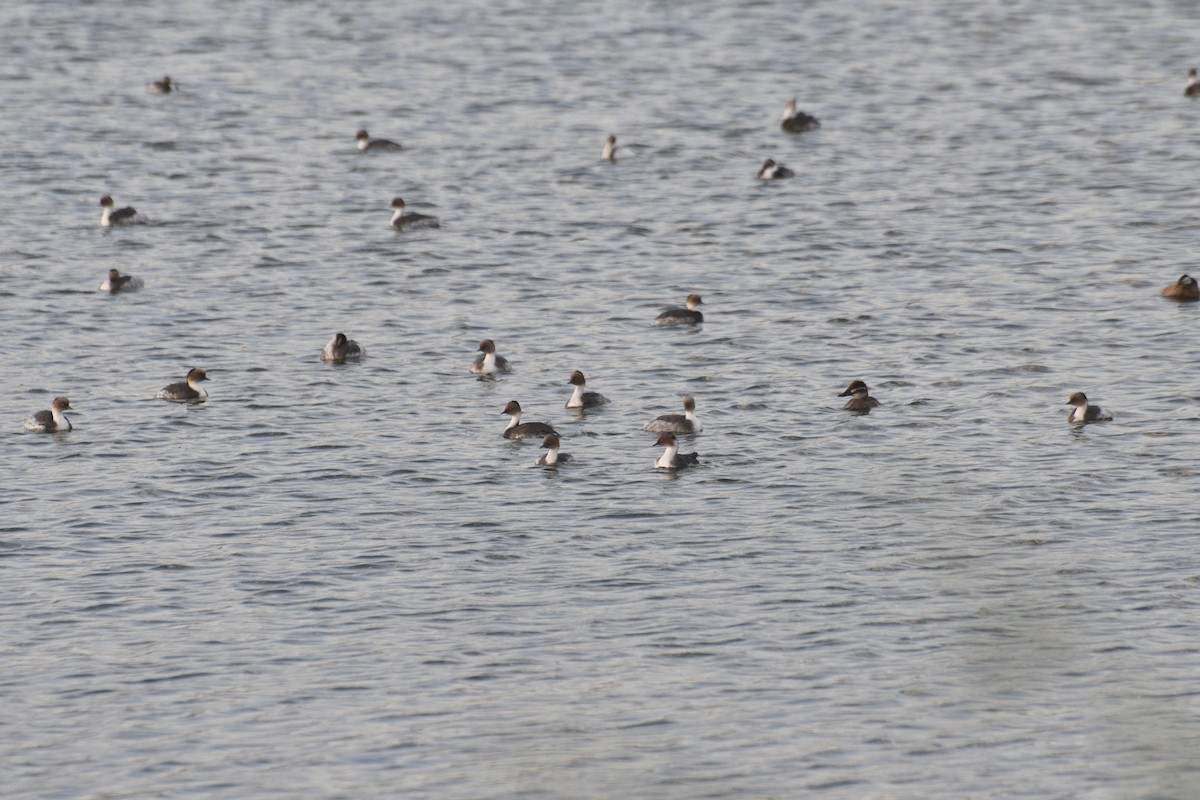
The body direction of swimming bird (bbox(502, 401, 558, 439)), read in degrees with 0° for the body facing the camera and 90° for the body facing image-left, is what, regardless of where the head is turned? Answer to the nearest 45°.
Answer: approximately 90°

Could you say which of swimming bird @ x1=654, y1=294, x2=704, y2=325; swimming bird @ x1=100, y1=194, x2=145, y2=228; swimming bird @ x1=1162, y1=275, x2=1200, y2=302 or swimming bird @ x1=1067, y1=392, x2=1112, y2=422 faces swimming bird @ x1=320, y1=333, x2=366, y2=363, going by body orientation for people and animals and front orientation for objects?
swimming bird @ x1=1067, y1=392, x2=1112, y2=422

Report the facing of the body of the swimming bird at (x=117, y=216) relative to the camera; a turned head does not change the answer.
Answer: to the viewer's left

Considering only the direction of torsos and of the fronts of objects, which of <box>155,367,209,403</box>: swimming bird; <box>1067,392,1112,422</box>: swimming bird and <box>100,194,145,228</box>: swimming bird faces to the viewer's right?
<box>155,367,209,403</box>: swimming bird

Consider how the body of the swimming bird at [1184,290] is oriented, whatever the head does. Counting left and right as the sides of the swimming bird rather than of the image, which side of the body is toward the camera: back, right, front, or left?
right

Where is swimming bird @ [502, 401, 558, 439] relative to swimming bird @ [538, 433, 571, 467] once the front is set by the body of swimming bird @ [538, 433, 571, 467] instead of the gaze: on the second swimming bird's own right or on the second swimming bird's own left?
on the second swimming bird's own right

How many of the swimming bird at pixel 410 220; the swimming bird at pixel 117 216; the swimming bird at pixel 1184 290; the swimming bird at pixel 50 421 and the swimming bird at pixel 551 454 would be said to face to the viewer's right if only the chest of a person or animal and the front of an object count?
2

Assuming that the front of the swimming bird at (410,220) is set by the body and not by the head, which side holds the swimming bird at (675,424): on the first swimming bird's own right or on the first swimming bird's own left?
on the first swimming bird's own left

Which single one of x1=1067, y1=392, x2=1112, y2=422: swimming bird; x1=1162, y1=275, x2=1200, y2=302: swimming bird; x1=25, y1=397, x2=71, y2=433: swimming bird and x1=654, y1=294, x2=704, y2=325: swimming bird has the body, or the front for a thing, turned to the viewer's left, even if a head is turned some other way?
x1=1067, y1=392, x2=1112, y2=422: swimming bird

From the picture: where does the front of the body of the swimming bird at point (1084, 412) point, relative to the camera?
to the viewer's left

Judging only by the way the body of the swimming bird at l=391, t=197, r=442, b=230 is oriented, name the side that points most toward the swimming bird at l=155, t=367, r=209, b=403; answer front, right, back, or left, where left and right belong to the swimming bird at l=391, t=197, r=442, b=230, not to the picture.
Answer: left

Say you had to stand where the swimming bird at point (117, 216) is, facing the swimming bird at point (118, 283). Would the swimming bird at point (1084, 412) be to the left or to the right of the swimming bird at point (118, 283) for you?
left
